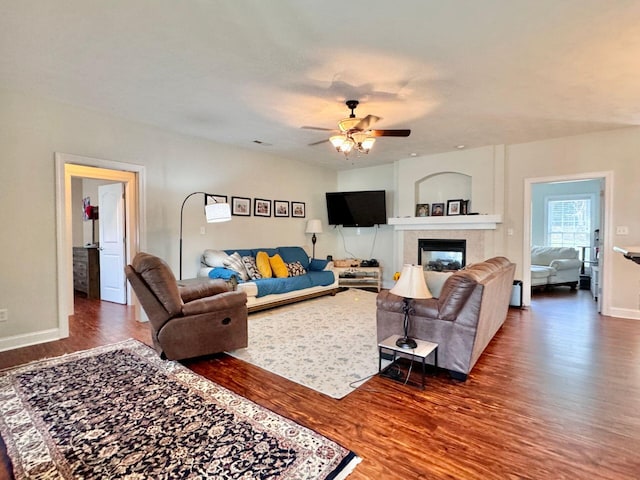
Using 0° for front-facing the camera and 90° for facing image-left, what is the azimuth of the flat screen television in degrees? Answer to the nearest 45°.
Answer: approximately 0°

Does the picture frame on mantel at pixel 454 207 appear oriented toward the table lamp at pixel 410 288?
yes

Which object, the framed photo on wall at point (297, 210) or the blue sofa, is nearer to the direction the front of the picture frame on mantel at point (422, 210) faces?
the blue sofa

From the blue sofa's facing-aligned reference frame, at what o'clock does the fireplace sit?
The fireplace is roughly at 10 o'clock from the blue sofa.

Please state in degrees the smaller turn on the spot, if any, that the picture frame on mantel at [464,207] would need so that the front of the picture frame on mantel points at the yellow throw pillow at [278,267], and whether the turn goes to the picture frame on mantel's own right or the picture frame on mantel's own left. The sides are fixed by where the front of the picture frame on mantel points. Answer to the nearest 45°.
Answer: approximately 45° to the picture frame on mantel's own right

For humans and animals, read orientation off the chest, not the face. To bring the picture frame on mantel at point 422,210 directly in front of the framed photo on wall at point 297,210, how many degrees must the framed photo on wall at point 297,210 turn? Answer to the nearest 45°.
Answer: approximately 45° to its left

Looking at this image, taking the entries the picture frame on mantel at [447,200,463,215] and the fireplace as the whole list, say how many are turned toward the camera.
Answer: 2

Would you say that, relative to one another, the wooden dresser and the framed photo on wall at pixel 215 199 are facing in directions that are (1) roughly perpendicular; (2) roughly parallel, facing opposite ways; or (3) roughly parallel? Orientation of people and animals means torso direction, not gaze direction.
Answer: roughly perpendicular

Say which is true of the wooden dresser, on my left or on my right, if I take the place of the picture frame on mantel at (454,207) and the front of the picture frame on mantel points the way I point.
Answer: on my right
